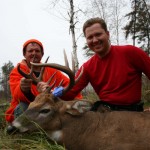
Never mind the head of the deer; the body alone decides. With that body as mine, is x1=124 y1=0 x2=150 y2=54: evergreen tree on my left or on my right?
on my right

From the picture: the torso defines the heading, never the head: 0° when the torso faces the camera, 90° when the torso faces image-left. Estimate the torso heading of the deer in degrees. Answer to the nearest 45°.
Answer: approximately 90°

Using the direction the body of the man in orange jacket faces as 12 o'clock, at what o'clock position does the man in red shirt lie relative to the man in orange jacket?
The man in red shirt is roughly at 10 o'clock from the man in orange jacket.

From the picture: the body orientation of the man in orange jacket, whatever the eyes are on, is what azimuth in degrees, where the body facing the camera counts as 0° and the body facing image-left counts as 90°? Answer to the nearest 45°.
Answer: approximately 0°

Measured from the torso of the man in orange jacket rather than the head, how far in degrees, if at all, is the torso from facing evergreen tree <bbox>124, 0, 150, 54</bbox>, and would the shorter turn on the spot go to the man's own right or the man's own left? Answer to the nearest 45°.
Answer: approximately 135° to the man's own left
